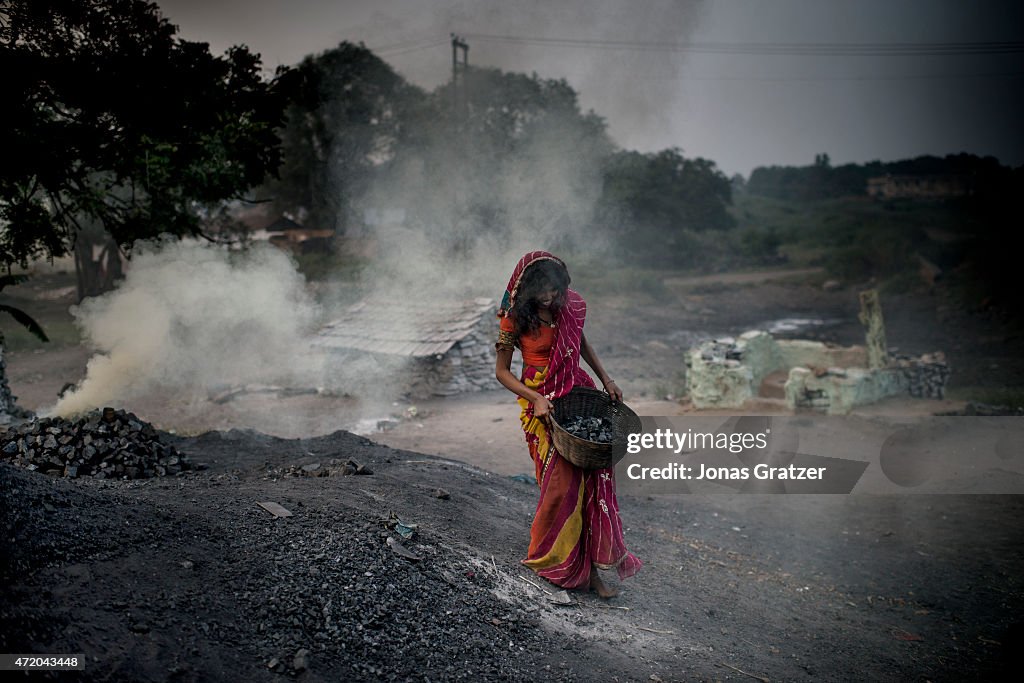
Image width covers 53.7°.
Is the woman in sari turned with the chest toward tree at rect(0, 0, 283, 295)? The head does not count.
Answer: no

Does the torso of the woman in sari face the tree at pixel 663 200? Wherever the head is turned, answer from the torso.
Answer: no

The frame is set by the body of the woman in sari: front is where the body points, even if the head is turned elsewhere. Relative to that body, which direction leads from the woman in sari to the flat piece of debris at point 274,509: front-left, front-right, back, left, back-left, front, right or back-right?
back-right

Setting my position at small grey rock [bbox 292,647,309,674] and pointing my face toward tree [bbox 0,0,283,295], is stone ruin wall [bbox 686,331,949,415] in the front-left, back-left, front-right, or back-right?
front-right

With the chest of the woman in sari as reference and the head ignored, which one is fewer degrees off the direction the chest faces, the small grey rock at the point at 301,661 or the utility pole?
the small grey rock

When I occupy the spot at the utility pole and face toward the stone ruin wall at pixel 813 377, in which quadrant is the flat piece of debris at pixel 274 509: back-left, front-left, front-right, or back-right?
front-right

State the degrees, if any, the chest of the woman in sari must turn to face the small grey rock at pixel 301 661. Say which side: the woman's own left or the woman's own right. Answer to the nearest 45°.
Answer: approximately 90° to the woman's own right

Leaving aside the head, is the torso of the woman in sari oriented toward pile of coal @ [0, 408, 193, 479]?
no

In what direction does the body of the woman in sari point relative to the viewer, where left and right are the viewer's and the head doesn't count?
facing the viewer and to the right of the viewer

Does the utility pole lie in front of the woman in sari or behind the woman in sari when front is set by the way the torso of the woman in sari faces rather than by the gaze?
behind

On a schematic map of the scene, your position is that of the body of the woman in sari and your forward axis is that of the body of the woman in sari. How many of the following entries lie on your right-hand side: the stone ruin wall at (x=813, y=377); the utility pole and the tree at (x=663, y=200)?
0
